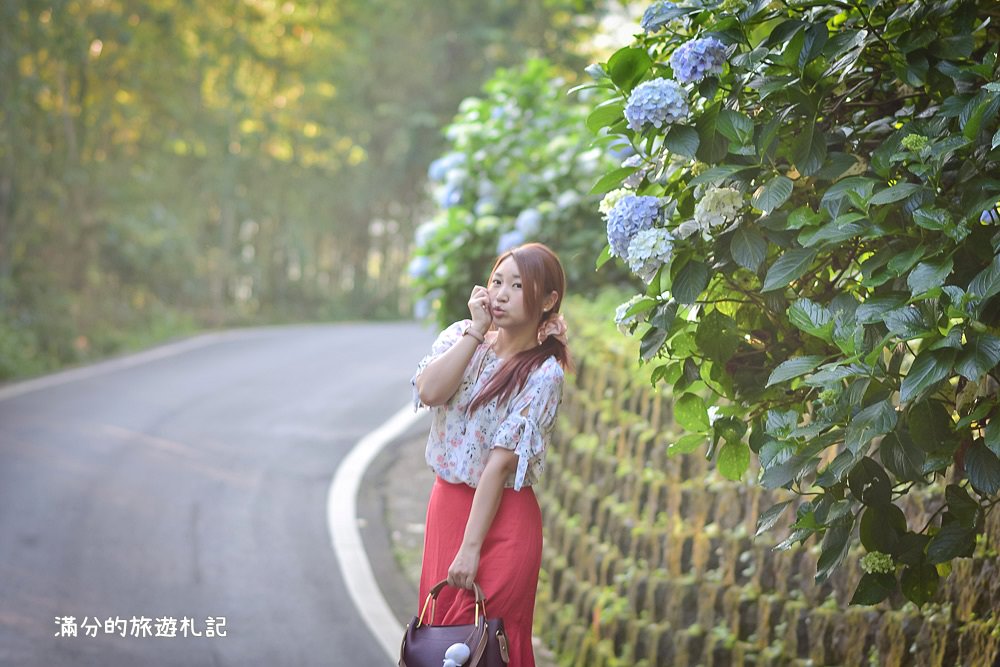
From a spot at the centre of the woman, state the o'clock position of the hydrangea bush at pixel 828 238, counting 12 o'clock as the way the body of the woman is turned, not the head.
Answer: The hydrangea bush is roughly at 9 o'clock from the woman.

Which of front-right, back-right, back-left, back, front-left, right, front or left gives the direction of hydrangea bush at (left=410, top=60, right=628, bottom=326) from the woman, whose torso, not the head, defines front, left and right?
back-right

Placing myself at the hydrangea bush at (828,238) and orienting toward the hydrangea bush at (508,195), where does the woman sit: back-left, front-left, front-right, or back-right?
front-left

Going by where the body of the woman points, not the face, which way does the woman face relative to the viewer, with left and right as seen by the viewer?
facing the viewer and to the left of the viewer
